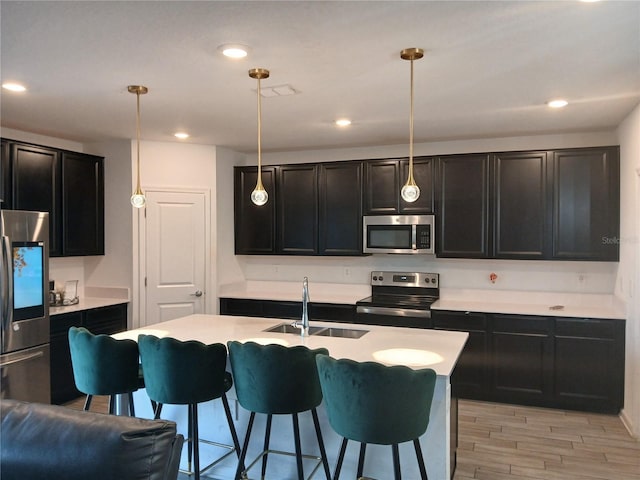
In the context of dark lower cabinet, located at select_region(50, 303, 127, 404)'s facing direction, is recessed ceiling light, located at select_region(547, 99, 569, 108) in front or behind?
in front

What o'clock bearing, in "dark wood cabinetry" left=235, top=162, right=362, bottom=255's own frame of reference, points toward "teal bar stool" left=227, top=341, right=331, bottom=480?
The teal bar stool is roughly at 12 o'clock from the dark wood cabinetry.

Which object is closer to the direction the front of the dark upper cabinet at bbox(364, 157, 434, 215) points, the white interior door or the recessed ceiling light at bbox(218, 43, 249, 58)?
the recessed ceiling light

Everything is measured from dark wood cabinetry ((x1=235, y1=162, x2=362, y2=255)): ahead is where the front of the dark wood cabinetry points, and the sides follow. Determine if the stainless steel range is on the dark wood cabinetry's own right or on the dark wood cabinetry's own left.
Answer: on the dark wood cabinetry's own left

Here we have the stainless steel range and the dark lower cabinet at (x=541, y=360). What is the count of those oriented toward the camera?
2

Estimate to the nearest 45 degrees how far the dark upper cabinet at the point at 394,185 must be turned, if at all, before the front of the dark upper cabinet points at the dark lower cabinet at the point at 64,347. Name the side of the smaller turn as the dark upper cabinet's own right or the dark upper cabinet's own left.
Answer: approximately 45° to the dark upper cabinet's own right

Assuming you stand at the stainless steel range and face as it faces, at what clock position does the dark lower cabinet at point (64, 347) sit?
The dark lower cabinet is roughly at 2 o'clock from the stainless steel range.

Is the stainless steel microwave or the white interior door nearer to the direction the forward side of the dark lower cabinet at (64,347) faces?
the stainless steel microwave

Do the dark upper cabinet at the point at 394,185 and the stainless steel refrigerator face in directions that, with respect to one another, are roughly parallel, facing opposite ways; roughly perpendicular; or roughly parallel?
roughly perpendicular

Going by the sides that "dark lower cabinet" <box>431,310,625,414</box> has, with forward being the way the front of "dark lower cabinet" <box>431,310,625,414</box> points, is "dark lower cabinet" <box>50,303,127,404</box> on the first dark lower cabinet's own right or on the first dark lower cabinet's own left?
on the first dark lower cabinet's own right

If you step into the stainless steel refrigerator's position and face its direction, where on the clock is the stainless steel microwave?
The stainless steel microwave is roughly at 11 o'clock from the stainless steel refrigerator.
